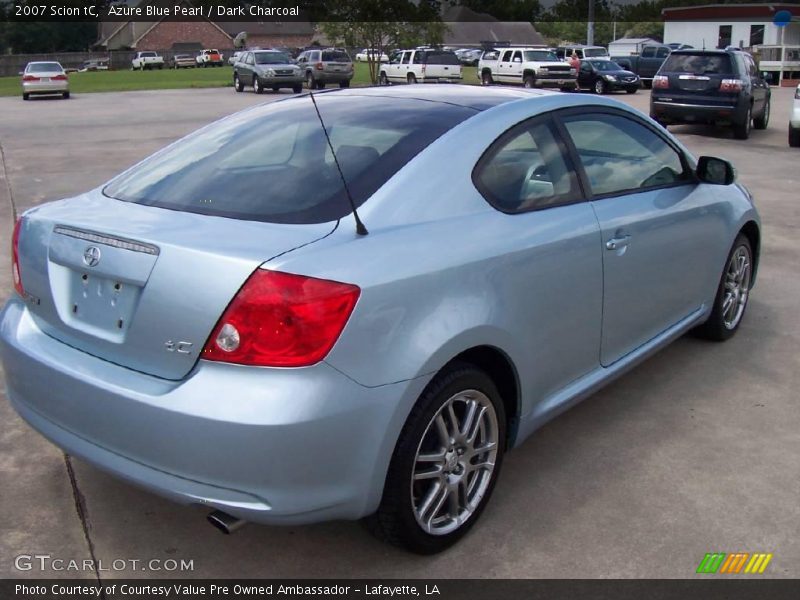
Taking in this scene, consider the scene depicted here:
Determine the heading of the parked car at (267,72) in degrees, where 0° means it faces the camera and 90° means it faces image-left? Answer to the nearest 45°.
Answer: approximately 315°

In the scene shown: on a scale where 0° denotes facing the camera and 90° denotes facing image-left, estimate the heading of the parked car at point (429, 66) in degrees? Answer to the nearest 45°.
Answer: approximately 135°

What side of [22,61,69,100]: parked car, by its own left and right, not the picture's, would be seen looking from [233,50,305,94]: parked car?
right

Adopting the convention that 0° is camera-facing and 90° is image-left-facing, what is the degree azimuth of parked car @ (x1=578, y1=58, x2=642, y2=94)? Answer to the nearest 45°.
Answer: approximately 315°

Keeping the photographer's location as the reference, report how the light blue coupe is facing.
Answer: facing away from the viewer and to the right of the viewer

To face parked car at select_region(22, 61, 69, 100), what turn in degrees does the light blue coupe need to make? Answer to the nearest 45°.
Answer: approximately 45° to its left

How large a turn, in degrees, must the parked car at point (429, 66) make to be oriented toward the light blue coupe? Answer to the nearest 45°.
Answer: approximately 135° to its left

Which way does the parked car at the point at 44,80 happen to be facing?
away from the camera
